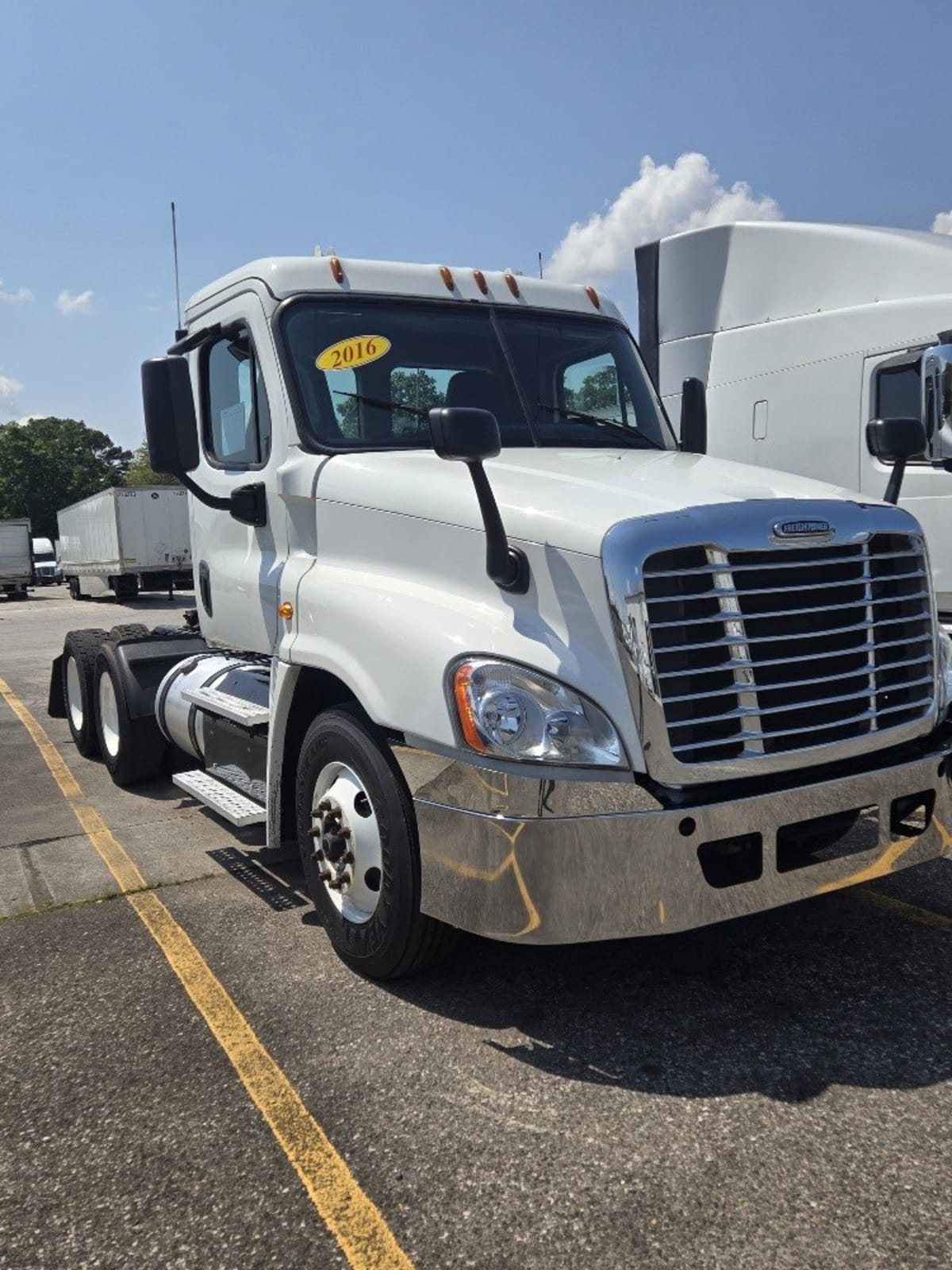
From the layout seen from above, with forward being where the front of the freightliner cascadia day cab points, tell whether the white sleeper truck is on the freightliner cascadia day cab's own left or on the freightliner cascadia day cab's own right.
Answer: on the freightliner cascadia day cab's own left

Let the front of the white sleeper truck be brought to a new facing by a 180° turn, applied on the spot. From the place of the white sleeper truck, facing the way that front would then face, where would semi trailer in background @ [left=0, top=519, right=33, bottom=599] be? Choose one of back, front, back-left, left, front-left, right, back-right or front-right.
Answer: front

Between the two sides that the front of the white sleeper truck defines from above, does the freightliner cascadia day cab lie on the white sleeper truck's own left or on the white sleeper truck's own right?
on the white sleeper truck's own right

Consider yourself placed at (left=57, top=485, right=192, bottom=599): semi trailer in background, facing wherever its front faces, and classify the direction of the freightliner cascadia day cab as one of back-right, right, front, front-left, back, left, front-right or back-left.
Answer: front-right

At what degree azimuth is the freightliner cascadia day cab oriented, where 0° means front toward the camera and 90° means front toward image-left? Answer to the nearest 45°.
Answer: approximately 315°

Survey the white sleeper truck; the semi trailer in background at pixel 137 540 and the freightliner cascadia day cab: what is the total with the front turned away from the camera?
0

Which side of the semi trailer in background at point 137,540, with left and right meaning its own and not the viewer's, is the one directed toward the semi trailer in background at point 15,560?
back

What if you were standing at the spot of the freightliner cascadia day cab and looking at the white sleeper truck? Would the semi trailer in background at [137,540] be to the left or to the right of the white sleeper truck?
left

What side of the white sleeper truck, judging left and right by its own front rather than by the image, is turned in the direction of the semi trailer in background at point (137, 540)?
back

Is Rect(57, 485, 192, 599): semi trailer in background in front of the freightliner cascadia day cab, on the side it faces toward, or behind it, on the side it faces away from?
behind
